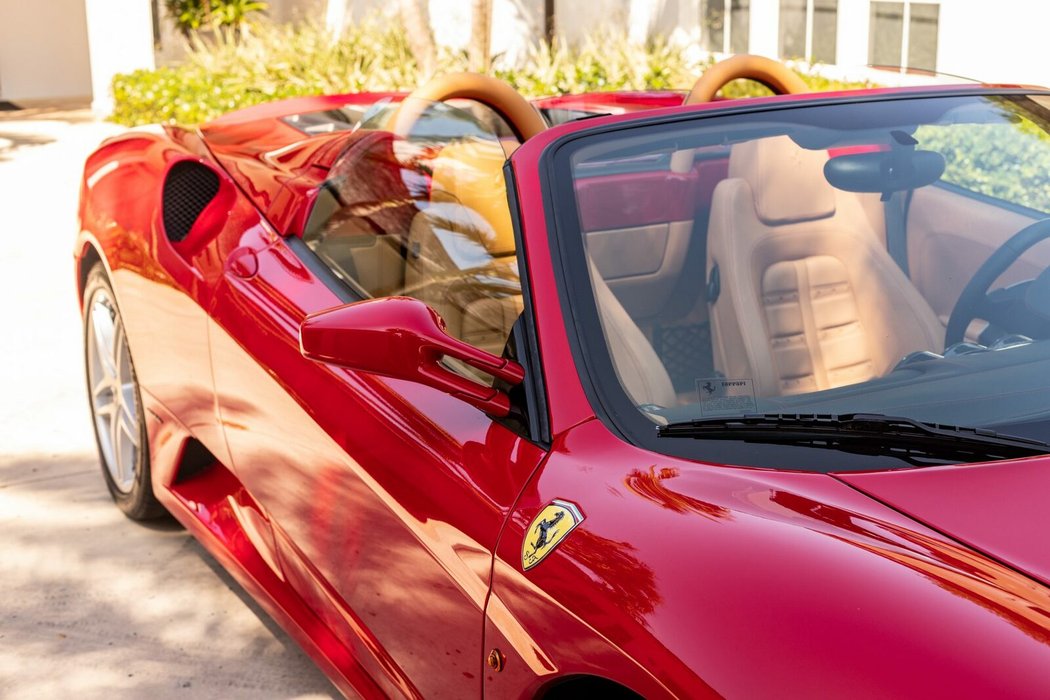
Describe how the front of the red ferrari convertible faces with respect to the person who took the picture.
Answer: facing the viewer and to the right of the viewer

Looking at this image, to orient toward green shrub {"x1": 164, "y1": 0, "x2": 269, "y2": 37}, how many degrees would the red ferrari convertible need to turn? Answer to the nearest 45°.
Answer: approximately 135° to its left

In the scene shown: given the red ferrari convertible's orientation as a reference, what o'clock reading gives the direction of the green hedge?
The green hedge is roughly at 7 o'clock from the red ferrari convertible.
